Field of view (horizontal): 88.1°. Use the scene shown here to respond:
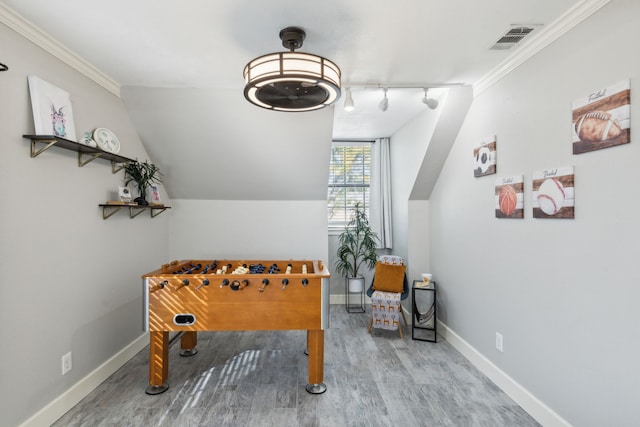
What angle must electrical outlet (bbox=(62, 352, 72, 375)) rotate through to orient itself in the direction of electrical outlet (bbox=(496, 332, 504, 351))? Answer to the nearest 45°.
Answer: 0° — it already faces it

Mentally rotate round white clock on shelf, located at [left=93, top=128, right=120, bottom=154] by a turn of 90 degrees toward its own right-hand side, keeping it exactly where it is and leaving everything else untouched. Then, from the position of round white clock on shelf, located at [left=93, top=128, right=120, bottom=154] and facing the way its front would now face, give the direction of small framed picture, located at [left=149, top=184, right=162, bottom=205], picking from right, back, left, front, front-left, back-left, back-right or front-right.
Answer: back

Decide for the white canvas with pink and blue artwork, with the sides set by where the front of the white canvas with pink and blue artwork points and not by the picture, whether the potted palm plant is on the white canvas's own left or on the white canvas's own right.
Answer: on the white canvas's own left

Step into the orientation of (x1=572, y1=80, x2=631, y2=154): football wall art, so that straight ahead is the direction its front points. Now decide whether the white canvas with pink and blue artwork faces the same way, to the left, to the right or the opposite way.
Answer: the opposite way

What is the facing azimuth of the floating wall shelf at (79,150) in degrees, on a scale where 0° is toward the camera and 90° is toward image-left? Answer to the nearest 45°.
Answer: approximately 315°

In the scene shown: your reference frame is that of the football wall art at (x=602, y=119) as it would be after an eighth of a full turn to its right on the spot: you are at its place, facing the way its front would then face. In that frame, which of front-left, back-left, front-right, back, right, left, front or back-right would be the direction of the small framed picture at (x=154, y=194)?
front

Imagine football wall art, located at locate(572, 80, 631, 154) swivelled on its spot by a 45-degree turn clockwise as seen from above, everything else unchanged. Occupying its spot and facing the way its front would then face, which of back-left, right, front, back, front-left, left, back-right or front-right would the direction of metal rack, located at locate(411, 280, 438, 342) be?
front-right

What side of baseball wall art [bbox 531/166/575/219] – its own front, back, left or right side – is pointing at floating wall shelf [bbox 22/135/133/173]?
front

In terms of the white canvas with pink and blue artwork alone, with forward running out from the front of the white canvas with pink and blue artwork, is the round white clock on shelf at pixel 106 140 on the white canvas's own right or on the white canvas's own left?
on the white canvas's own left

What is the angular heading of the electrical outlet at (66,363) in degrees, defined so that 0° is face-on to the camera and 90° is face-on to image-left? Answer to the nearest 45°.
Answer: approximately 315°

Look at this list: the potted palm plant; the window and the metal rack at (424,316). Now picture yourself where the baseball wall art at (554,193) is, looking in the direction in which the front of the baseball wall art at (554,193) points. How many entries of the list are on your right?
3
